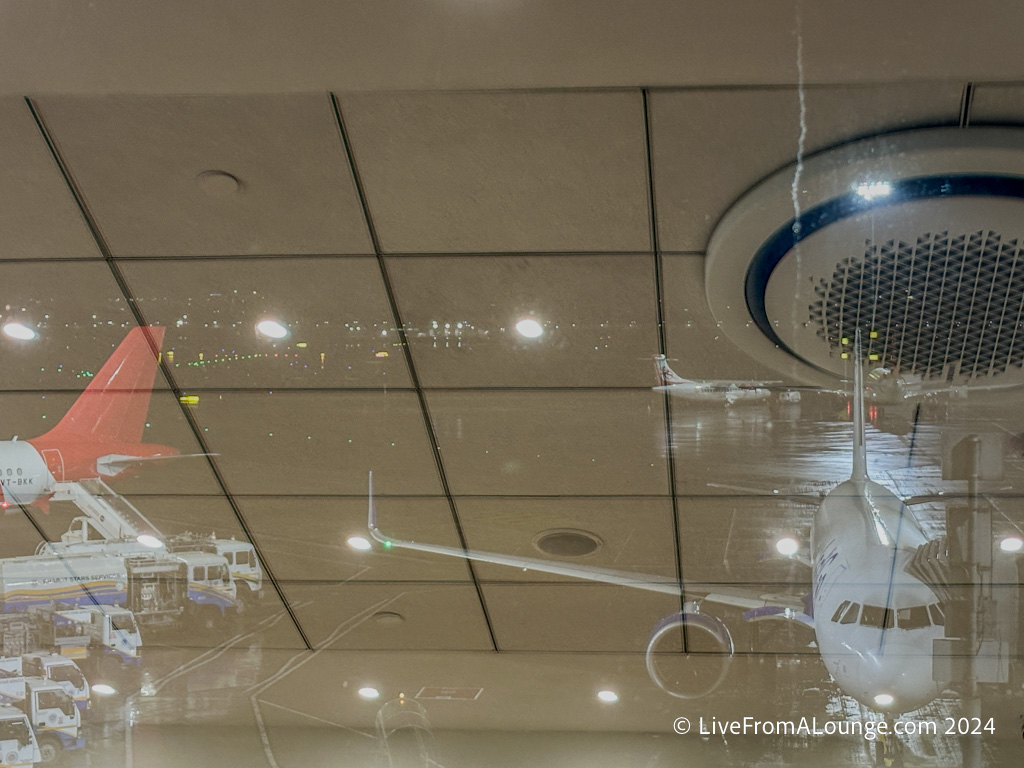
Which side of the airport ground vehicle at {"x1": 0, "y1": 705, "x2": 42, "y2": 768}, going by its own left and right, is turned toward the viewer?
right

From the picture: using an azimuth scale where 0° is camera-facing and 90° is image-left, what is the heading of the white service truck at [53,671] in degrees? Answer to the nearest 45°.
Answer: approximately 270°

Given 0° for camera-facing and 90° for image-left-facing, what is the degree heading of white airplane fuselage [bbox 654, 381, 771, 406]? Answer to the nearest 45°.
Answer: approximately 270°
